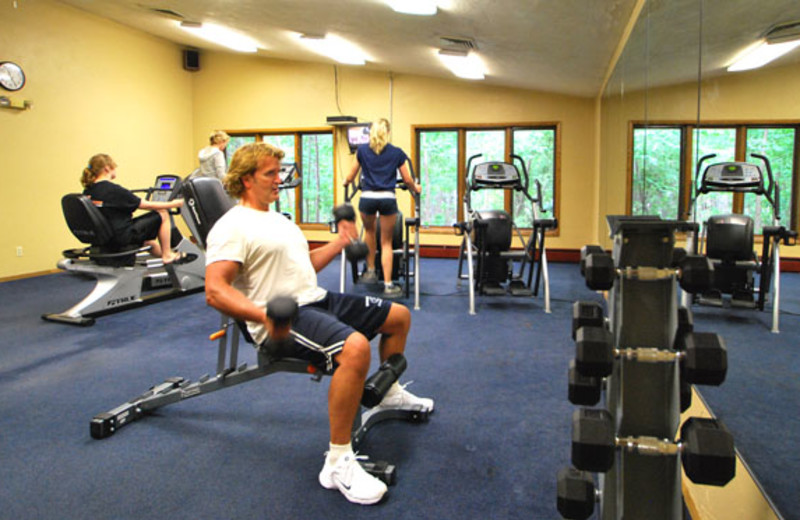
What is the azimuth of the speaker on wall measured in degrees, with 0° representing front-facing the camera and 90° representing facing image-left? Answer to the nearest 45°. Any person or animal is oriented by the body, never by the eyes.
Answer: approximately 315°

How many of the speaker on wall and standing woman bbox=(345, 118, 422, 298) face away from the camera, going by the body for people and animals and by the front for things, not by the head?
1

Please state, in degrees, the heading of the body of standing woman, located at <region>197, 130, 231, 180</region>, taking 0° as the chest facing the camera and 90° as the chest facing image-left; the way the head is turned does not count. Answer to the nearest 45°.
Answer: approximately 225°

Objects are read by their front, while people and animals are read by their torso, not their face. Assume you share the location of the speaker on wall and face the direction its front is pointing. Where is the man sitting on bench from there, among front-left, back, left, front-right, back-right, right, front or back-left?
front-right

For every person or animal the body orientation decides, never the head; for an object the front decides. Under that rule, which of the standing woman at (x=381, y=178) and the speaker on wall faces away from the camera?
the standing woman

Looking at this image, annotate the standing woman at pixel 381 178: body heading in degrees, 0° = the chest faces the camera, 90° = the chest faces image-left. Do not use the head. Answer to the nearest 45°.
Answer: approximately 180°

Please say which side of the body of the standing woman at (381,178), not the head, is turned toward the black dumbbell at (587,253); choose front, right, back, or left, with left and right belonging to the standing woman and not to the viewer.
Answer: back

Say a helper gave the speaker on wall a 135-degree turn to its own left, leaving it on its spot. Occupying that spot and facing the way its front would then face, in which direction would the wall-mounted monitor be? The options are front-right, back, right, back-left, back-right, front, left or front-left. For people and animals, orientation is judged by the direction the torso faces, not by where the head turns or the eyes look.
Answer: back-right

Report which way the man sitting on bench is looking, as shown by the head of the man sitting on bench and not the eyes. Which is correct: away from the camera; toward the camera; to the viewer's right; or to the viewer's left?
to the viewer's right

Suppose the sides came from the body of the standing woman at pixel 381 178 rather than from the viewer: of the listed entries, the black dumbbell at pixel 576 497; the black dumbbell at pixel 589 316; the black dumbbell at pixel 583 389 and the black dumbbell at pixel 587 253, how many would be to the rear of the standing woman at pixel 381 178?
4
